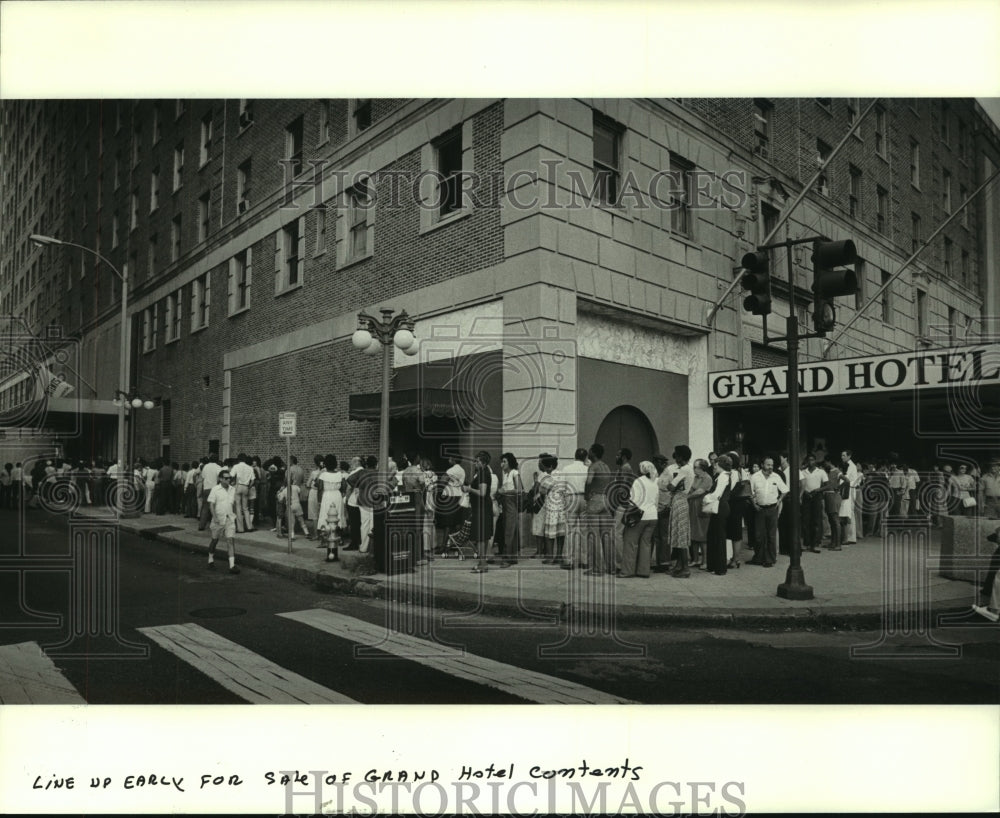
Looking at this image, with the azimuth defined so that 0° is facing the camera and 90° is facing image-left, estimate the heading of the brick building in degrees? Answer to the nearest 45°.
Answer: approximately 315°

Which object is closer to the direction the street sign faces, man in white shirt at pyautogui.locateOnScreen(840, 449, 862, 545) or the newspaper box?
the newspaper box

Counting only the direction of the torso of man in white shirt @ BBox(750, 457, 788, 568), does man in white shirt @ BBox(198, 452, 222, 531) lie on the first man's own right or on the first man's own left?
on the first man's own right

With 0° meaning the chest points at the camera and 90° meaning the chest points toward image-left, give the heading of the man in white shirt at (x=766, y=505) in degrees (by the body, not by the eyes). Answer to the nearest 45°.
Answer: approximately 0°

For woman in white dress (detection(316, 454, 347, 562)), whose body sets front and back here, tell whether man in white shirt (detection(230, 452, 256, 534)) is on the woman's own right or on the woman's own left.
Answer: on the woman's own left
